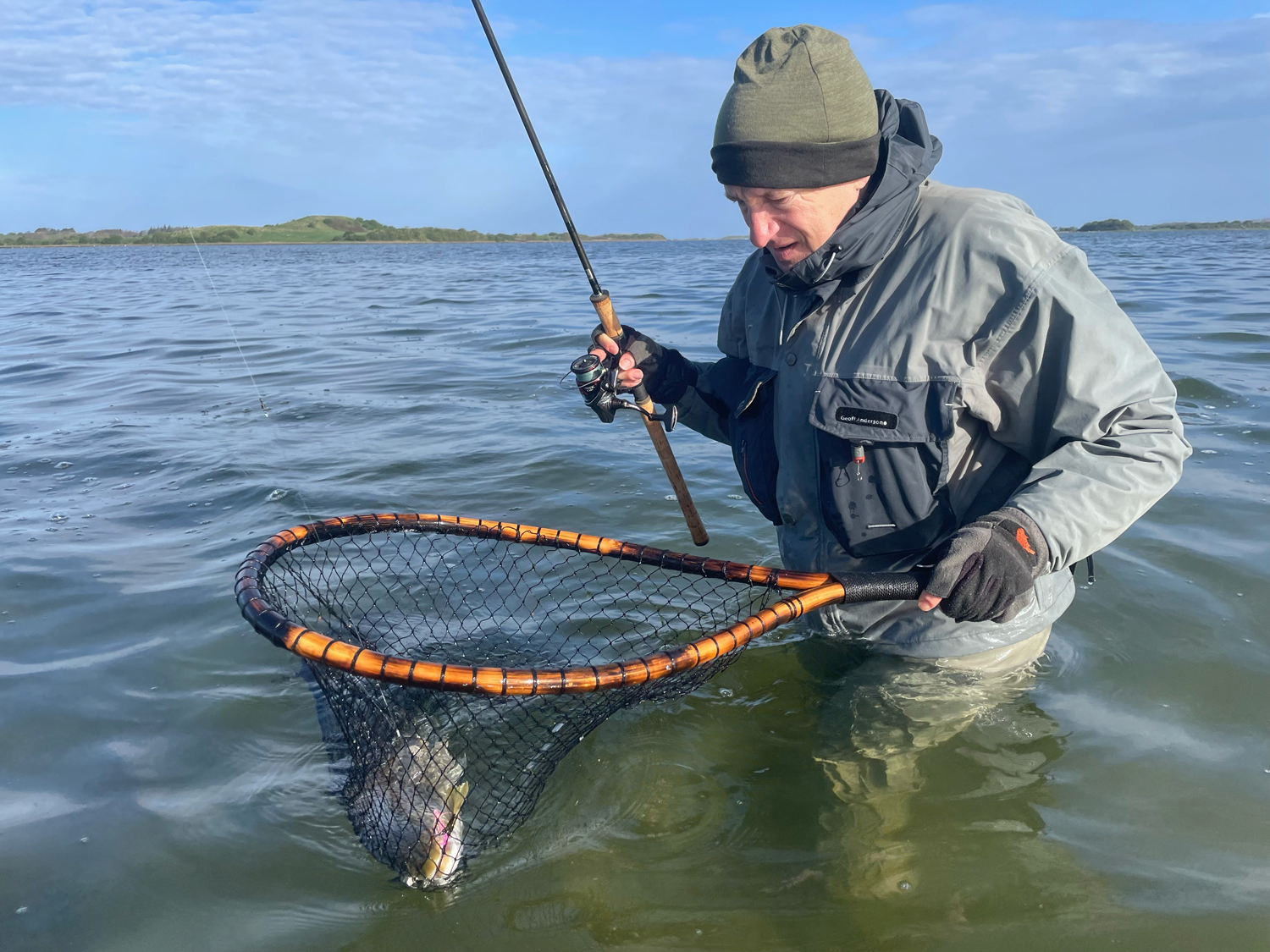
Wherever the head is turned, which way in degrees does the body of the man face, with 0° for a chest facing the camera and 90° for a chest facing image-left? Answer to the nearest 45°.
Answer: approximately 45°
